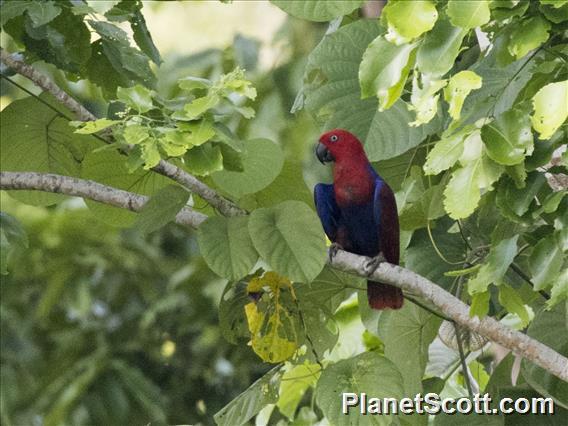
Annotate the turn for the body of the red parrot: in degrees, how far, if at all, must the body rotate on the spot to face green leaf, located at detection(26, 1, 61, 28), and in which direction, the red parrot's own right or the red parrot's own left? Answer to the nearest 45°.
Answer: approximately 45° to the red parrot's own right

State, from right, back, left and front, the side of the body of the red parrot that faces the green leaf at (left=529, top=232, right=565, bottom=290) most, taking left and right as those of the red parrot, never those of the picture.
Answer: left

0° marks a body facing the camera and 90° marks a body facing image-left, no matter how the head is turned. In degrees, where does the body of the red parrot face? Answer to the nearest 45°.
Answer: approximately 45°

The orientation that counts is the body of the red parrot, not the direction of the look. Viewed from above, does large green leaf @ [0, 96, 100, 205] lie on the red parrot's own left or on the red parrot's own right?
on the red parrot's own right
